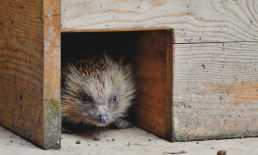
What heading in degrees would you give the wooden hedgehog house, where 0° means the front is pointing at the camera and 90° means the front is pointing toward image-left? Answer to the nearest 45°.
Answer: approximately 0°

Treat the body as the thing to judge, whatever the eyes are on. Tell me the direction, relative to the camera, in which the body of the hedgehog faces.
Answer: toward the camera
